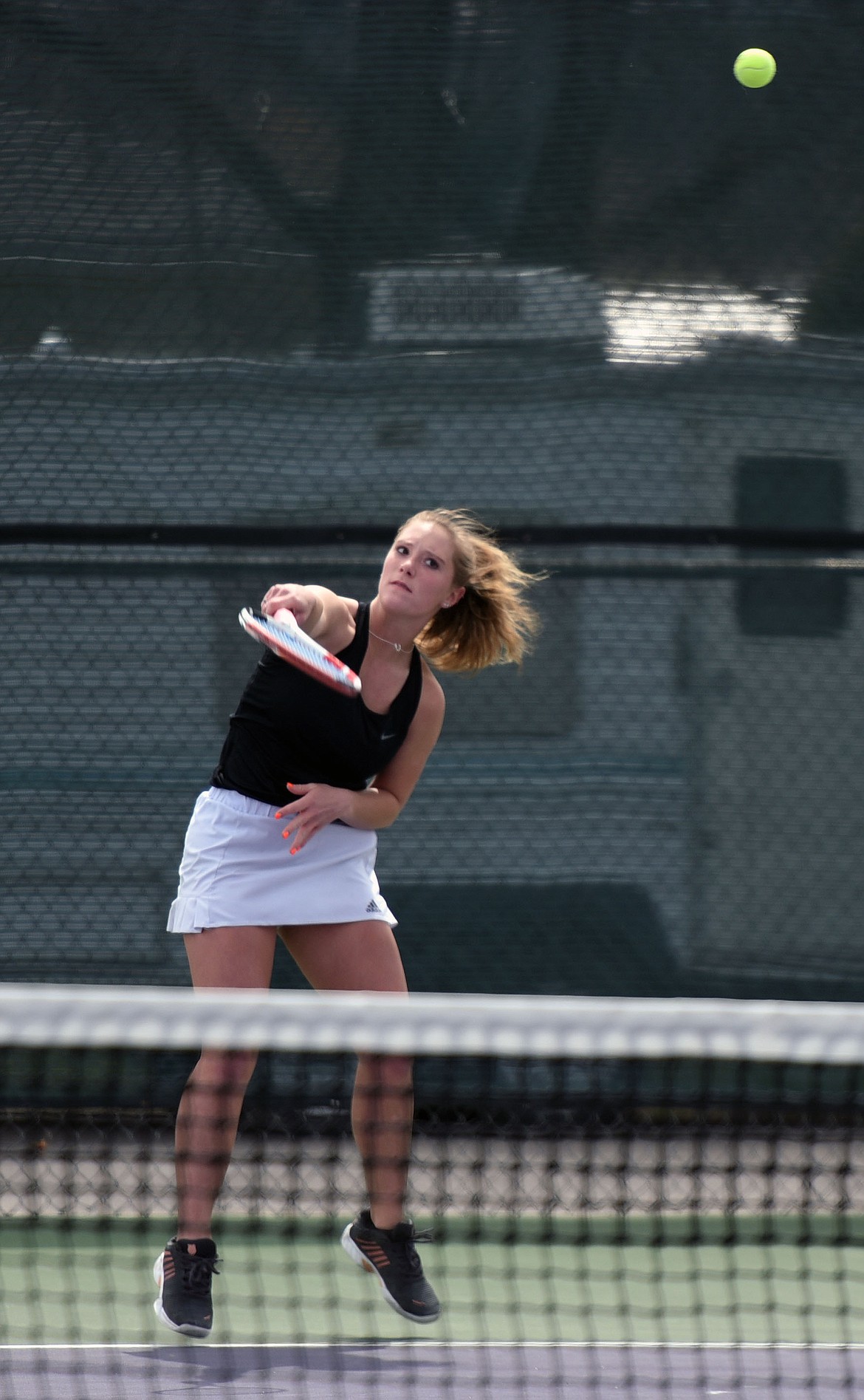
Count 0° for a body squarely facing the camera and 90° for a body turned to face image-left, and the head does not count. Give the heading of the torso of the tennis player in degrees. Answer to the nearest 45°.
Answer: approximately 0°
